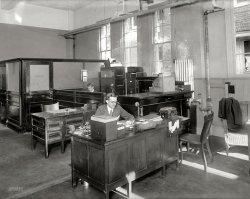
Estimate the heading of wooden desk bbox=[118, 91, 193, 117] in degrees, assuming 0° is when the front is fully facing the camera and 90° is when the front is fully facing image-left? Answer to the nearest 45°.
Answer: approximately 315°

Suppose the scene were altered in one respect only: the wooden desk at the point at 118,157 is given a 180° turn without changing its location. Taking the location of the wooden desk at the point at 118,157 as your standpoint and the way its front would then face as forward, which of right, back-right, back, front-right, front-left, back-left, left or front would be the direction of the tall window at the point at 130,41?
back-left

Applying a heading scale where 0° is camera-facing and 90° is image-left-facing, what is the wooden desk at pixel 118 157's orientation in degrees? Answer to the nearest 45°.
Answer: approximately 135°
